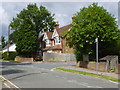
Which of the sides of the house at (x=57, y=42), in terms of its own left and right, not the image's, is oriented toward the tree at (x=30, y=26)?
right

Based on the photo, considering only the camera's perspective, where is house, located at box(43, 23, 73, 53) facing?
facing the viewer and to the left of the viewer

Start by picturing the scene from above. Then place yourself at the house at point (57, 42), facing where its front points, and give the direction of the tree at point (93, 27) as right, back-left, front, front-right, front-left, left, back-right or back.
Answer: front-left

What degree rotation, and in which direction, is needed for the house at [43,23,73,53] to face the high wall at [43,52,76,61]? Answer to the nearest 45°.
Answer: approximately 45° to its left
